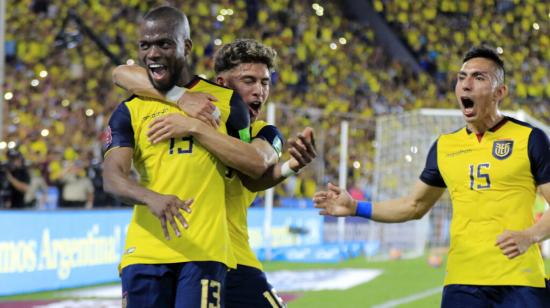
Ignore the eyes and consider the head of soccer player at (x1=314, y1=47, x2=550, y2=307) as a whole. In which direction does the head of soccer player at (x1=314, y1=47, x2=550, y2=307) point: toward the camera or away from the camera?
toward the camera

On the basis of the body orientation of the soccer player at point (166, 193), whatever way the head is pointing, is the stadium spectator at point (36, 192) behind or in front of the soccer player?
behind

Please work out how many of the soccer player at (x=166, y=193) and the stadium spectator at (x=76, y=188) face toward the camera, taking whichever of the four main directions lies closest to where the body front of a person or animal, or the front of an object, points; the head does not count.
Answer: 2

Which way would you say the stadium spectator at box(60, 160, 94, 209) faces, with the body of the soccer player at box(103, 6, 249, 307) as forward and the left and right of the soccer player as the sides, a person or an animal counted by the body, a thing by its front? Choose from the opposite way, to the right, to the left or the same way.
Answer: the same way

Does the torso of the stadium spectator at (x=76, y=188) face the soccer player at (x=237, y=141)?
yes

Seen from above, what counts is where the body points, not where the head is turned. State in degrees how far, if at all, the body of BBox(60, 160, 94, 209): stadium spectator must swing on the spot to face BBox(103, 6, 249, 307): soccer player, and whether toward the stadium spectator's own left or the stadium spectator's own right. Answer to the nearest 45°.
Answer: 0° — they already face them

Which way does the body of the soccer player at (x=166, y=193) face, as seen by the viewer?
toward the camera

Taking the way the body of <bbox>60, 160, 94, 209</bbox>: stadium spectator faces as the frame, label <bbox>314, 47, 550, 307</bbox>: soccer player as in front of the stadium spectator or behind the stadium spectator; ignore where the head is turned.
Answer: in front

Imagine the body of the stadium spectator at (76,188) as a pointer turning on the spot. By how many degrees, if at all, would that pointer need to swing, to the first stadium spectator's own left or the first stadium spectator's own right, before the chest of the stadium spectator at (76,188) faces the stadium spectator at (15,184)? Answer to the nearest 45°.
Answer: approximately 45° to the first stadium spectator's own right

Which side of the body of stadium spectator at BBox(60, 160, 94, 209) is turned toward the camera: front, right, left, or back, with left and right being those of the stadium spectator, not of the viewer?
front

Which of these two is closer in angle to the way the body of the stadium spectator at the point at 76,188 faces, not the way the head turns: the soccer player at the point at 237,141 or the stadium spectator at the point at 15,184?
the soccer player

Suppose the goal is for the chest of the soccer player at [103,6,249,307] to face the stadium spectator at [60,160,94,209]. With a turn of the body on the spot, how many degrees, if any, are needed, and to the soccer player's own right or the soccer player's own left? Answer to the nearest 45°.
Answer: approximately 180°

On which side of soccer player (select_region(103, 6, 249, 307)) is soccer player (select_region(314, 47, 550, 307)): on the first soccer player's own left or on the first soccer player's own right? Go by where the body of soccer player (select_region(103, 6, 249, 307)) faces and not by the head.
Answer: on the first soccer player's own left

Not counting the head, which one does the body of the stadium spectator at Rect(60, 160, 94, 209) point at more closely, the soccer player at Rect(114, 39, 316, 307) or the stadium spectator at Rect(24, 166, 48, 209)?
the soccer player
